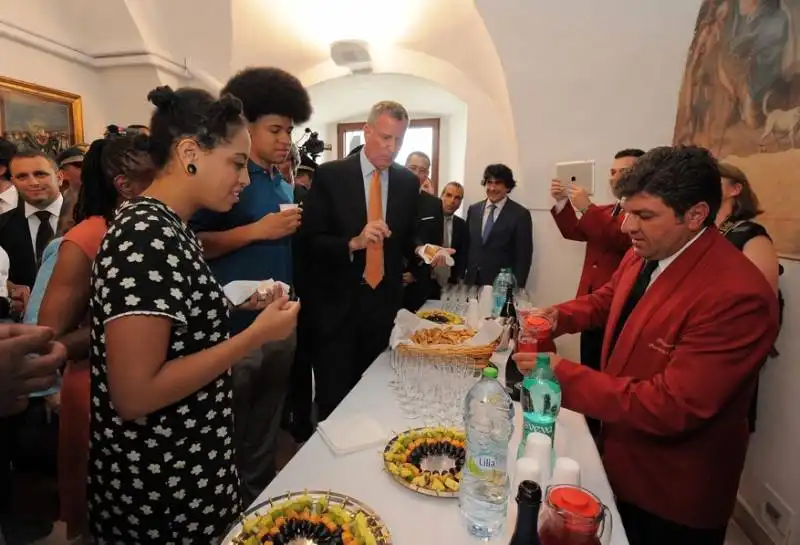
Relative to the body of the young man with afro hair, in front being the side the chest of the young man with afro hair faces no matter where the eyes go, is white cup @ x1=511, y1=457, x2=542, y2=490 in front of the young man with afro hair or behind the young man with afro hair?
in front

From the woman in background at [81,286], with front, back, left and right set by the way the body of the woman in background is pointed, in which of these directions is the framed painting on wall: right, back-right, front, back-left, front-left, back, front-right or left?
left

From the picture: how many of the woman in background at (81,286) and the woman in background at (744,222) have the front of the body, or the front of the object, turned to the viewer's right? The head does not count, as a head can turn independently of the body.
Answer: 1

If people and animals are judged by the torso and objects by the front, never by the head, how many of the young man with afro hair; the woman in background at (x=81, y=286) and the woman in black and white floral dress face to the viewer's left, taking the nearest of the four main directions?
0

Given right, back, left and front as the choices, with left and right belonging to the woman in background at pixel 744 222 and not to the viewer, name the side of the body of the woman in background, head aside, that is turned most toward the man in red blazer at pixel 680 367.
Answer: left

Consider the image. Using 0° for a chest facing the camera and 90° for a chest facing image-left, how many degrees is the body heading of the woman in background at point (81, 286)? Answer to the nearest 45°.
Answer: approximately 270°

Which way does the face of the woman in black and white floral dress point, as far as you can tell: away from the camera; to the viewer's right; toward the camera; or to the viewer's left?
to the viewer's right

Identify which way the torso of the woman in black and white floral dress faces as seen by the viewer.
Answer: to the viewer's right

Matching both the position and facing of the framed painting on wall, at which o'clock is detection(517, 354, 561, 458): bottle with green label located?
The bottle with green label is roughly at 1 o'clock from the framed painting on wall.

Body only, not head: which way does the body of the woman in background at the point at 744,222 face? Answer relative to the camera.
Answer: to the viewer's left

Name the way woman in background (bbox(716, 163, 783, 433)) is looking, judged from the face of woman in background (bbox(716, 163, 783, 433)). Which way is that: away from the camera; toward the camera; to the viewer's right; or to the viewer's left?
to the viewer's left

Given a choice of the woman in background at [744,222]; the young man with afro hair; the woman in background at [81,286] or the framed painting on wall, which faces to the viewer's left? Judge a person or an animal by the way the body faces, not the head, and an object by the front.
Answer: the woman in background at [744,222]

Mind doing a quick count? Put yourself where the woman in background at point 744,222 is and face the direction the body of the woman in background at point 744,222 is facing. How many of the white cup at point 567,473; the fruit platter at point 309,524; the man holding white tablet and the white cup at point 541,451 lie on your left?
3

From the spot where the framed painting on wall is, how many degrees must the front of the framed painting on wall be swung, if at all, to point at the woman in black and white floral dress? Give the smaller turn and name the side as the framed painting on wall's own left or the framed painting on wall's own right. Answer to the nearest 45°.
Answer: approximately 45° to the framed painting on wall's own right
